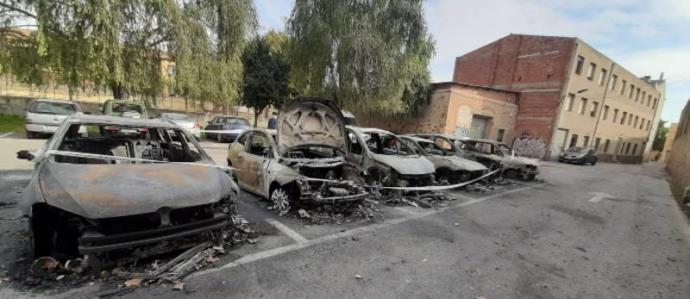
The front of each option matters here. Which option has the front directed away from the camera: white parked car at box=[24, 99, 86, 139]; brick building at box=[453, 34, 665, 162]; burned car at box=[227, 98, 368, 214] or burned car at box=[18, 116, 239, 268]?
the white parked car

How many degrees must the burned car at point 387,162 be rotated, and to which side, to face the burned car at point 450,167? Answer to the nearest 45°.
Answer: approximately 90° to its left

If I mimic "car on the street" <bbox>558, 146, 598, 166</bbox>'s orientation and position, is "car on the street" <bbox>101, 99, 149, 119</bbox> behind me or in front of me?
in front

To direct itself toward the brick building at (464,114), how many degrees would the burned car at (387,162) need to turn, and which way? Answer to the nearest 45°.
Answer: approximately 135° to its left

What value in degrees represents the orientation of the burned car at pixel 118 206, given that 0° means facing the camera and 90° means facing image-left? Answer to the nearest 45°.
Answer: approximately 315°

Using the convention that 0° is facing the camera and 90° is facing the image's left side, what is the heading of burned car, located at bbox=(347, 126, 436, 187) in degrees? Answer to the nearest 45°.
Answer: approximately 315°

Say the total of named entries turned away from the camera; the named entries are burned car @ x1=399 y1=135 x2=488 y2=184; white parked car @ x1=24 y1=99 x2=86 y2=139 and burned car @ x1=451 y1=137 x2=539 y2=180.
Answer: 1

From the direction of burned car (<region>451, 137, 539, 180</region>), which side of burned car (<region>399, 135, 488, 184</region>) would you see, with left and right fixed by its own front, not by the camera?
left

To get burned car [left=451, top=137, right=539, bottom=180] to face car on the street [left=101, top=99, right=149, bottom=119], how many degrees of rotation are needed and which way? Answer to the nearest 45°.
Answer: approximately 90° to its right

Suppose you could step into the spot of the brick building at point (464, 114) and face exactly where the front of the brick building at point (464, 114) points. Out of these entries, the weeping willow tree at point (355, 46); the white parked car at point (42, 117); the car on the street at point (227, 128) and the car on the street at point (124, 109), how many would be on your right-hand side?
4

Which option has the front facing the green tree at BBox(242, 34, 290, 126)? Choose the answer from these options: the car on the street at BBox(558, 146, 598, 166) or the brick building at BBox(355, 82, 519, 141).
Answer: the car on the street

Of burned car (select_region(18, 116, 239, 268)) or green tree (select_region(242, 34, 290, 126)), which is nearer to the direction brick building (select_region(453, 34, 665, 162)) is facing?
the burned car

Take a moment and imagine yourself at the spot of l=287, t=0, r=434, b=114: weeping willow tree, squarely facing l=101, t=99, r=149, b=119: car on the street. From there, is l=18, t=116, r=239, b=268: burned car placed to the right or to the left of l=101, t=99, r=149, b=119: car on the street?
left

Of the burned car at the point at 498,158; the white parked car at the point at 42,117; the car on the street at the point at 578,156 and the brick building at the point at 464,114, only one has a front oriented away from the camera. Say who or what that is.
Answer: the white parked car
